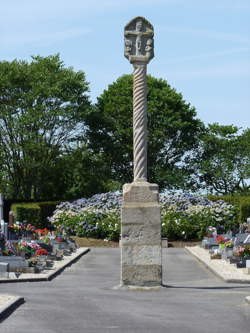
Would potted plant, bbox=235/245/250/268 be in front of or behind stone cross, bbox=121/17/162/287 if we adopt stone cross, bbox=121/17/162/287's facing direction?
behind

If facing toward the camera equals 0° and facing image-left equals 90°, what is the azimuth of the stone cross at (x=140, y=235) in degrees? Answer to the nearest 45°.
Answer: approximately 0°

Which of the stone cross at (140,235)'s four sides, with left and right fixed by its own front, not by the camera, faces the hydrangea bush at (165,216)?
back

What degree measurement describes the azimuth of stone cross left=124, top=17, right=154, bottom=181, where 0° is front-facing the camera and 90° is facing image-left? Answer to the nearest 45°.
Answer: approximately 0°

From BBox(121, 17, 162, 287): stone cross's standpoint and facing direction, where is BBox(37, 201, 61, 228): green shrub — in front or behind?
behind

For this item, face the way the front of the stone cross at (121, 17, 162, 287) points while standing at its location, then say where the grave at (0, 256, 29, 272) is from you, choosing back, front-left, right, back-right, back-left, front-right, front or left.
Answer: back-right
